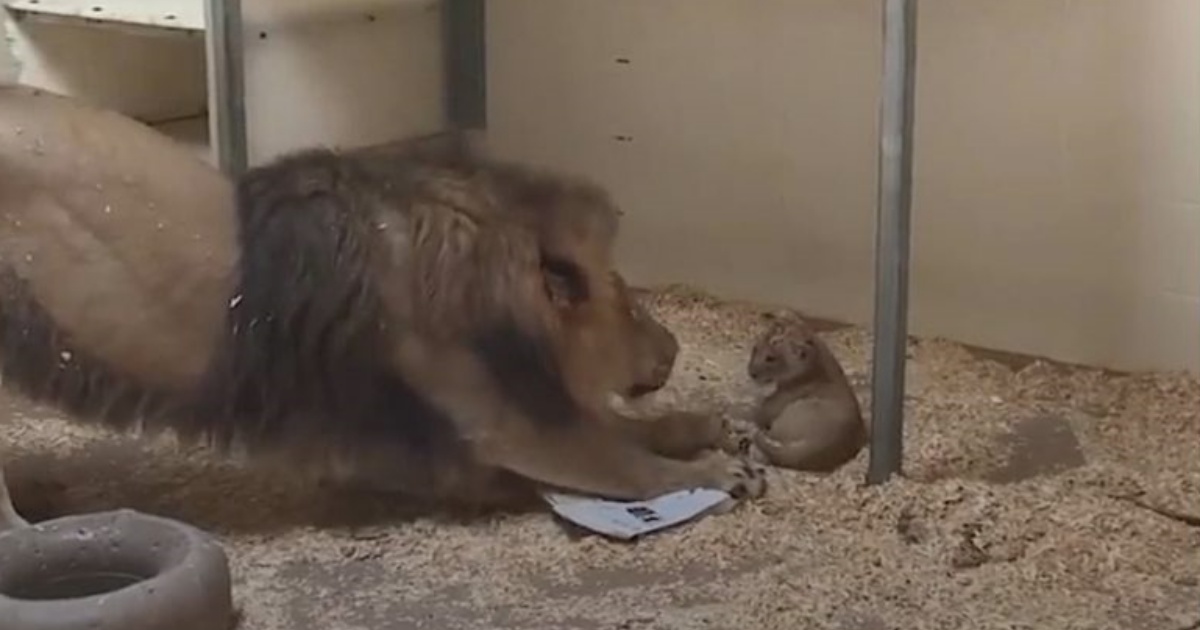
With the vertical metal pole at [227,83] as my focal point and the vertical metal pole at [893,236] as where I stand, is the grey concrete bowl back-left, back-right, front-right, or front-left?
front-left

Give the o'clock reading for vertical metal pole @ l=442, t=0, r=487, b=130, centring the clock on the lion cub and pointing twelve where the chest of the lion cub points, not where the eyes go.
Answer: The vertical metal pole is roughly at 2 o'clock from the lion cub.

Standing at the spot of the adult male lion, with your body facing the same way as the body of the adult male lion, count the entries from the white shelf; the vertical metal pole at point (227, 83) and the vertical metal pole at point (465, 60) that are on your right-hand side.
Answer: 0

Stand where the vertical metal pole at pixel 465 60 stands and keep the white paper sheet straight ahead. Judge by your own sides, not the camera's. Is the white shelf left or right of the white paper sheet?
right

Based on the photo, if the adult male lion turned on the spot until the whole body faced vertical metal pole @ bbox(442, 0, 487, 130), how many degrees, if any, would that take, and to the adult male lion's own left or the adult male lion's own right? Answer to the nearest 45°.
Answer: approximately 90° to the adult male lion's own left

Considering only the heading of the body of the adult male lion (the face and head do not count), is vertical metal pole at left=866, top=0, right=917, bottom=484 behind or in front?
in front

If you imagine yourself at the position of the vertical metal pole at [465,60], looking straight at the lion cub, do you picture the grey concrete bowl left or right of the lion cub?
right

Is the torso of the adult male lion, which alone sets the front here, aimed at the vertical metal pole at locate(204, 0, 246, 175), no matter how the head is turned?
no

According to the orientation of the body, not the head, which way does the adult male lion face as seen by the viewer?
to the viewer's right

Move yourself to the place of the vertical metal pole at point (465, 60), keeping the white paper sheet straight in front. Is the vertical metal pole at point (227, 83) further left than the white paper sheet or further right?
right

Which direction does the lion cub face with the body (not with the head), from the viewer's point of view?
to the viewer's left

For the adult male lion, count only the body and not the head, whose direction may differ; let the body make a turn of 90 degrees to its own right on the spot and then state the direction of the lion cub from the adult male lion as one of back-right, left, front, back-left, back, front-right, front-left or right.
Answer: left
